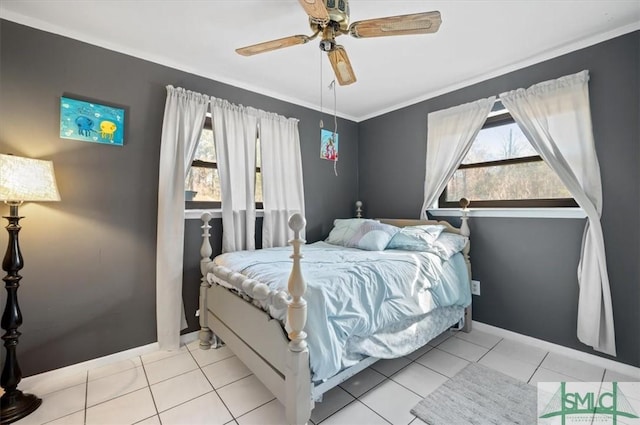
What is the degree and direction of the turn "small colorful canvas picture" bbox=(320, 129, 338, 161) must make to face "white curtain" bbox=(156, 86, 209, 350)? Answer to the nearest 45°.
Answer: approximately 90° to its right

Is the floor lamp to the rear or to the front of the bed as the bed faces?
to the front

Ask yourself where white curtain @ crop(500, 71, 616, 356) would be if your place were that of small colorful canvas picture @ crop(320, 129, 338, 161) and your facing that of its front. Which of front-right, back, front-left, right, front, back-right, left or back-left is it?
front

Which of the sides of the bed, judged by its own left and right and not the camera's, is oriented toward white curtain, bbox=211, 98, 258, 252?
right

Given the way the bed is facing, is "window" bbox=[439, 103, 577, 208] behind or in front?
behind

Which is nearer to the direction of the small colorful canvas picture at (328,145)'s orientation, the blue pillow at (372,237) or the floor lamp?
the blue pillow

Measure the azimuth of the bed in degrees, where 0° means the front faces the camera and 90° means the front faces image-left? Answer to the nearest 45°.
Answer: approximately 45°

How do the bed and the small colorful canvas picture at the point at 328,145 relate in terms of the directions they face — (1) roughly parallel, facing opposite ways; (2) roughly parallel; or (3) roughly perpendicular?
roughly perpendicular

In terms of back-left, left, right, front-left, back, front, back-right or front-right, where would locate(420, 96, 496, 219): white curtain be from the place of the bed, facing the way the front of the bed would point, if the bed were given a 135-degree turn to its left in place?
front-left

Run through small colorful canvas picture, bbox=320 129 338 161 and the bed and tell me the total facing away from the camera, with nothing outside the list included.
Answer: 0

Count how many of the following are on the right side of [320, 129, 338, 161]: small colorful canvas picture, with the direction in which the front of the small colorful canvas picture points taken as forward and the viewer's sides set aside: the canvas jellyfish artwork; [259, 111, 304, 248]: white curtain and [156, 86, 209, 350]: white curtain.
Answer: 3
